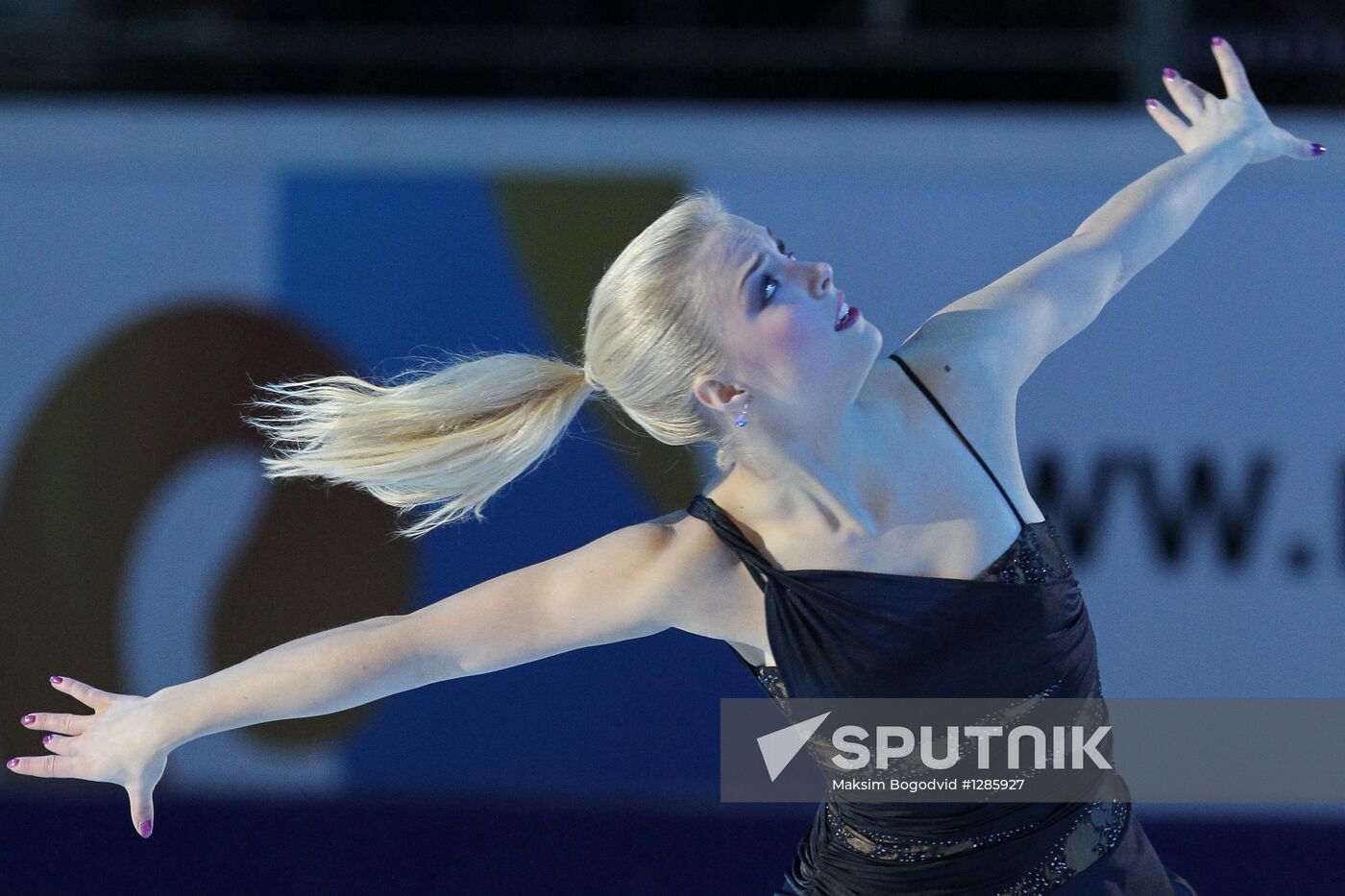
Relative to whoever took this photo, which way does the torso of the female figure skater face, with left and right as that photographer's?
facing the viewer and to the right of the viewer
